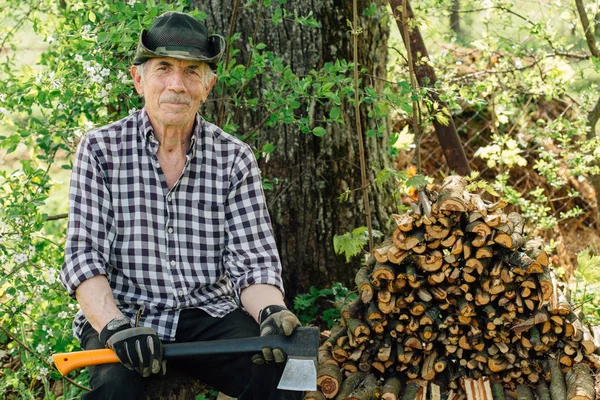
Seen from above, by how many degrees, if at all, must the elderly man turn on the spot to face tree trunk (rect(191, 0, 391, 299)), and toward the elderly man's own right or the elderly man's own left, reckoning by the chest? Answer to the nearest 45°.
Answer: approximately 135° to the elderly man's own left

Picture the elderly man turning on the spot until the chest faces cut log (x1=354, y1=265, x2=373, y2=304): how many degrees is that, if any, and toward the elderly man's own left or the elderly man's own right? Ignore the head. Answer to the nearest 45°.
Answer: approximately 90° to the elderly man's own left

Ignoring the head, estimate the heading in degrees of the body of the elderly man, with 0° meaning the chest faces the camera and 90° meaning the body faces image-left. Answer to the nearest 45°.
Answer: approximately 0°

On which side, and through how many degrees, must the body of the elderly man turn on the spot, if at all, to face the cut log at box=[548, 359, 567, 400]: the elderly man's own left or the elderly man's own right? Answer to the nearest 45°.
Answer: approximately 90° to the elderly man's own left

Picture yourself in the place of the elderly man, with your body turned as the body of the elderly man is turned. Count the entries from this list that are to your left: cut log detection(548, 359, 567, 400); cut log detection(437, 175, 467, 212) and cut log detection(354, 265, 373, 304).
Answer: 3

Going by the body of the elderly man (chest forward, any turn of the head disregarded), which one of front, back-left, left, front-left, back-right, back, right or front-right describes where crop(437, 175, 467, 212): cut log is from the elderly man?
left
